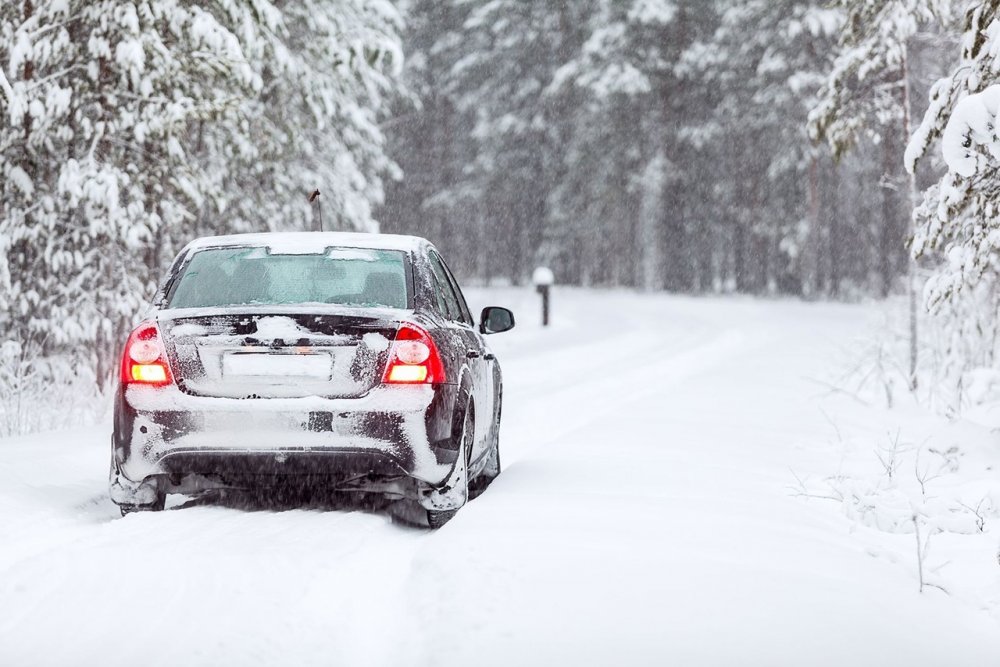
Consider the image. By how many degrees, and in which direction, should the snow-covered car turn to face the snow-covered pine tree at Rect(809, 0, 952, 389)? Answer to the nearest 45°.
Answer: approximately 45° to its right

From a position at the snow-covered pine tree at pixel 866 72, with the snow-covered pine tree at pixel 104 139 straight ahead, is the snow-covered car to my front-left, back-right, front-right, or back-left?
front-left

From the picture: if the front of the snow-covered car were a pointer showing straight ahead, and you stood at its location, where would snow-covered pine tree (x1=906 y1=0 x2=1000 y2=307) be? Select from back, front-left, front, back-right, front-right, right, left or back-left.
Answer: right

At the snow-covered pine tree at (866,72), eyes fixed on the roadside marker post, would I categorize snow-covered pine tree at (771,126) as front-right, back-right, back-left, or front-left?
front-right

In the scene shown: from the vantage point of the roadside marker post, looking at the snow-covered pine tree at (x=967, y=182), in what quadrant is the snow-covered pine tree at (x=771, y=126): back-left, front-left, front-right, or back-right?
back-left

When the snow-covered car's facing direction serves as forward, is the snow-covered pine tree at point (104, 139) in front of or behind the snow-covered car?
in front

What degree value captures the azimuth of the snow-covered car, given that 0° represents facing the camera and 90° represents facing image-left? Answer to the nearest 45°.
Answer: approximately 180°
